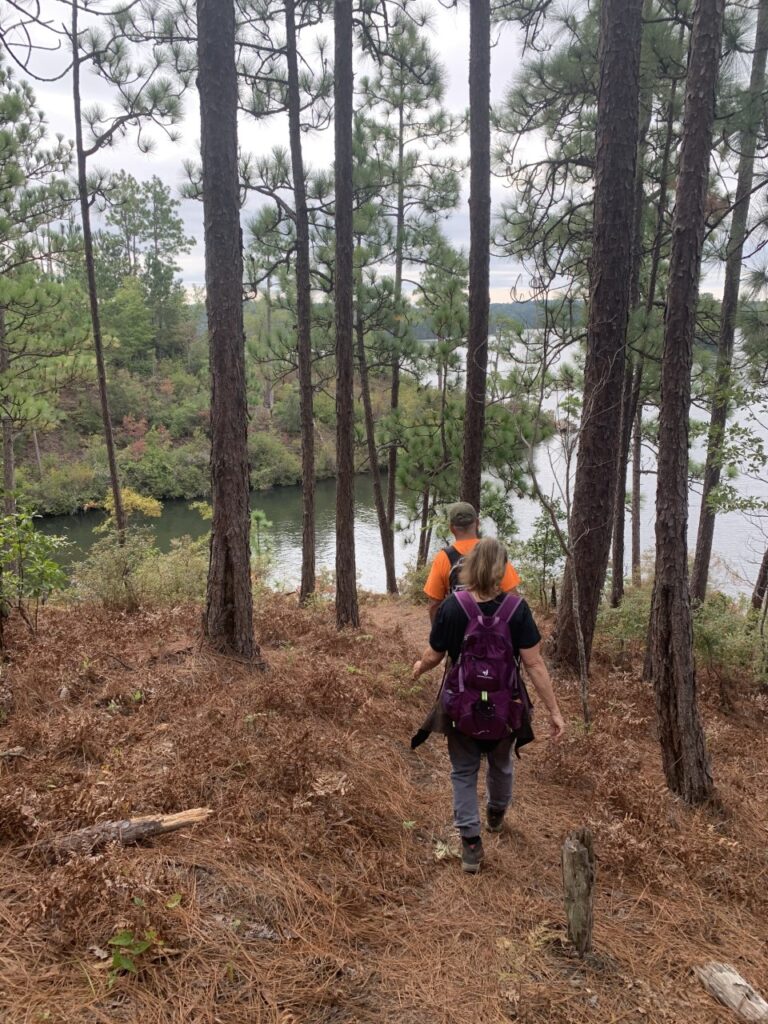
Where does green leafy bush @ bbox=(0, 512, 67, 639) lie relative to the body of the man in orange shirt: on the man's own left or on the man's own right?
on the man's own left

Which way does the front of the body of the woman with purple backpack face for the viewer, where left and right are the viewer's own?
facing away from the viewer

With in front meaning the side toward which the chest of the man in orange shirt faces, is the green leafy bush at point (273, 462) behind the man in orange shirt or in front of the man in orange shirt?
in front

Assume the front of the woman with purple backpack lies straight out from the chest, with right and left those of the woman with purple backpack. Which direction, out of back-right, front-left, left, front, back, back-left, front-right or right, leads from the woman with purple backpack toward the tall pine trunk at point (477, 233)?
front

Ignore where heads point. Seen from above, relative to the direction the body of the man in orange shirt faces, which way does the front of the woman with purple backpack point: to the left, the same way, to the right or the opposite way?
the same way

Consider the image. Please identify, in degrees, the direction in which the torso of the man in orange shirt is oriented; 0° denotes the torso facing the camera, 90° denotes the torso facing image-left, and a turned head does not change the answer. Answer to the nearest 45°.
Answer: approximately 180°

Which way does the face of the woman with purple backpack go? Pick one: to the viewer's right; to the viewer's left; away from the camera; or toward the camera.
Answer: away from the camera

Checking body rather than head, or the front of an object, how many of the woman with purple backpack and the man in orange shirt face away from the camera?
2

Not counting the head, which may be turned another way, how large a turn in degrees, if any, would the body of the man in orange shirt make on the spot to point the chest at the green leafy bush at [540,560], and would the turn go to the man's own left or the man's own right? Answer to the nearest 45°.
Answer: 0° — they already face it

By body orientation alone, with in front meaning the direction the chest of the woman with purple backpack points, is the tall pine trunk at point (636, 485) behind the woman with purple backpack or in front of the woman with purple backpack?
in front

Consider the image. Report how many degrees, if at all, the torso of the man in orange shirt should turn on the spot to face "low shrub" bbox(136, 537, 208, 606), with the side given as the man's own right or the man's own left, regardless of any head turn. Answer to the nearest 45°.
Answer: approximately 45° to the man's own left

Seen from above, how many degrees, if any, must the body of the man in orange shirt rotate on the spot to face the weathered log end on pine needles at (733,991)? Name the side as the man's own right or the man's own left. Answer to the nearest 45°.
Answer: approximately 135° to the man's own right

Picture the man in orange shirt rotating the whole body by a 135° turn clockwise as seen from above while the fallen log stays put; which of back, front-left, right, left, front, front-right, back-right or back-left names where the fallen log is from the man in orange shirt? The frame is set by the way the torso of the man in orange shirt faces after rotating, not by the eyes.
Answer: right

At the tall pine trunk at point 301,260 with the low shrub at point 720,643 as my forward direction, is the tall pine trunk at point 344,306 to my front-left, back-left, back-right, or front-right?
front-right
